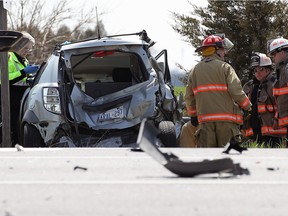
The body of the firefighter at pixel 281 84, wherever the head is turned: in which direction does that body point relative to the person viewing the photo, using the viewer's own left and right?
facing to the left of the viewer

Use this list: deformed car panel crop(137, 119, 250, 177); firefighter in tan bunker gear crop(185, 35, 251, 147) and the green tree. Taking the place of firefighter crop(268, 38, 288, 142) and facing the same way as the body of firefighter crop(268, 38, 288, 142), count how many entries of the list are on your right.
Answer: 1

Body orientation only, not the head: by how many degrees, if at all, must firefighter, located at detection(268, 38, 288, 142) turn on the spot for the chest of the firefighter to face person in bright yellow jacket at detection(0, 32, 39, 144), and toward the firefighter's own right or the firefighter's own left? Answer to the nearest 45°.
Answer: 0° — they already face them

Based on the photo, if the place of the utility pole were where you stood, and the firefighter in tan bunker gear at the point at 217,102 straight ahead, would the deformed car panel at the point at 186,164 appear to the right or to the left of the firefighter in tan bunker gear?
right

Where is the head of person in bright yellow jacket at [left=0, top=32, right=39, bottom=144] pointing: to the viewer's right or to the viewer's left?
to the viewer's right

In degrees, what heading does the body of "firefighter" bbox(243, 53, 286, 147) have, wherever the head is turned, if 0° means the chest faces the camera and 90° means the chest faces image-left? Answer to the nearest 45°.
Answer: approximately 45°

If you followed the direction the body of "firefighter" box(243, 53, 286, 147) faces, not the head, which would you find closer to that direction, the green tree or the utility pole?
the utility pole

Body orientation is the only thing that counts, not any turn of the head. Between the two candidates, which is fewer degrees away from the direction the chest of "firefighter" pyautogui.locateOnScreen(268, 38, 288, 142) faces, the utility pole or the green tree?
the utility pole

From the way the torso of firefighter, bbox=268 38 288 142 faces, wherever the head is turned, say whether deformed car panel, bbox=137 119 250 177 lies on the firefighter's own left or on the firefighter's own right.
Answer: on the firefighter's own left
